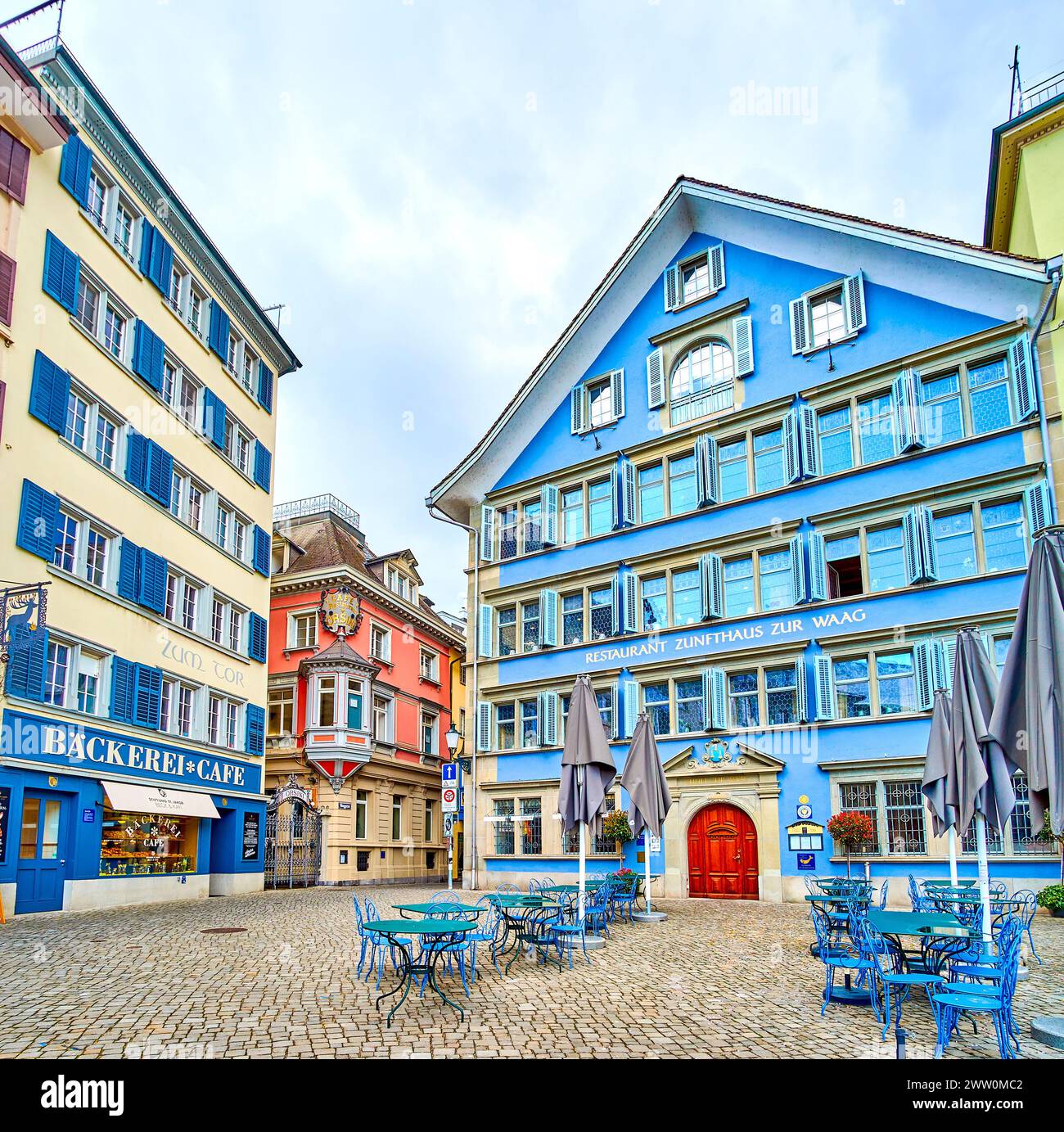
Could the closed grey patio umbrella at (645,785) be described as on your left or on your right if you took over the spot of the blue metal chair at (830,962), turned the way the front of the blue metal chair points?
on your left

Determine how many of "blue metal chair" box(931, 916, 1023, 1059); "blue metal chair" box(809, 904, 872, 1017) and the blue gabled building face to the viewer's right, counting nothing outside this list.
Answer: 1

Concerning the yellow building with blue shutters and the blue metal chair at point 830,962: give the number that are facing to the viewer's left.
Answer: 0

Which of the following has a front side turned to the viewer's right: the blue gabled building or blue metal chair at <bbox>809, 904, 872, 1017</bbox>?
the blue metal chair

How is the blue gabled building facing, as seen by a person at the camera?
facing the viewer and to the left of the viewer

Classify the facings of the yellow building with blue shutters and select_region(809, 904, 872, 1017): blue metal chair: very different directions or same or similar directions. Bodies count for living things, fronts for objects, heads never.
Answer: same or similar directions

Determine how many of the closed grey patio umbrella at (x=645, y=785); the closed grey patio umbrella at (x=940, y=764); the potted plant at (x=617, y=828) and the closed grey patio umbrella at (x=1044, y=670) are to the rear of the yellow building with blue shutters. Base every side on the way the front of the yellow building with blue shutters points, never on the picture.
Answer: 0

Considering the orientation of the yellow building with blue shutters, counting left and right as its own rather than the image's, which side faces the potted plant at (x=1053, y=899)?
front

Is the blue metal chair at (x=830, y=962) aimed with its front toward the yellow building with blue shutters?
no

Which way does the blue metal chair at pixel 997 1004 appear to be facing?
to the viewer's left

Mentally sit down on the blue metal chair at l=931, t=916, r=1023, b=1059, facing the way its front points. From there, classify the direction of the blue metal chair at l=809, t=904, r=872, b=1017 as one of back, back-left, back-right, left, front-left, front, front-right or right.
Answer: front-right

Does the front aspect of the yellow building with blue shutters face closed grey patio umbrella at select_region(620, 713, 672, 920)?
yes

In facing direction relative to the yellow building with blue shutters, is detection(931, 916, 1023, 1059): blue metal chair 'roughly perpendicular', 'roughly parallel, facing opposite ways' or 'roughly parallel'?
roughly parallel, facing opposite ways

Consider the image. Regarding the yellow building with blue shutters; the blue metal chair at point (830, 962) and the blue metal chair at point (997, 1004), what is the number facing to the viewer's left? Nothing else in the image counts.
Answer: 1

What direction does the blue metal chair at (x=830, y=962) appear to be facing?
to the viewer's right
